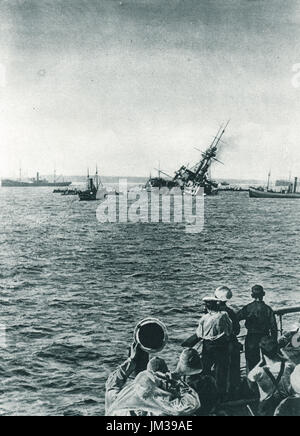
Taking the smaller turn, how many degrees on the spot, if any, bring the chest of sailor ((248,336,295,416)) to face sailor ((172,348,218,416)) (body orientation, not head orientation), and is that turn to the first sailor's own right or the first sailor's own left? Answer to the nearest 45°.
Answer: approximately 135° to the first sailor's own left

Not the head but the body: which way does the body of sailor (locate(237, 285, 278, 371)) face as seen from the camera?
away from the camera

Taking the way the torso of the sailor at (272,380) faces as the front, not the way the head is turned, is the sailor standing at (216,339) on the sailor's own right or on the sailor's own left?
on the sailor's own left

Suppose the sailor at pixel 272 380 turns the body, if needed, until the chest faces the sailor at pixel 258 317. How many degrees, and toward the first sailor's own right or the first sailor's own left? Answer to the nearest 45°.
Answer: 0° — they already face them

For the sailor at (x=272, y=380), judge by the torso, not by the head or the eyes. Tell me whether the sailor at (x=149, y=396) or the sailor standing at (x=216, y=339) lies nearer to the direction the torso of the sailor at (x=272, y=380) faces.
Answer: the sailor standing

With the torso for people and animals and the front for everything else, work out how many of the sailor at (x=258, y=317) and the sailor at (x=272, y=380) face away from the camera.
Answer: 2

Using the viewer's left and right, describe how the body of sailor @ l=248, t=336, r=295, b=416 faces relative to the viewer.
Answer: facing away from the viewer
